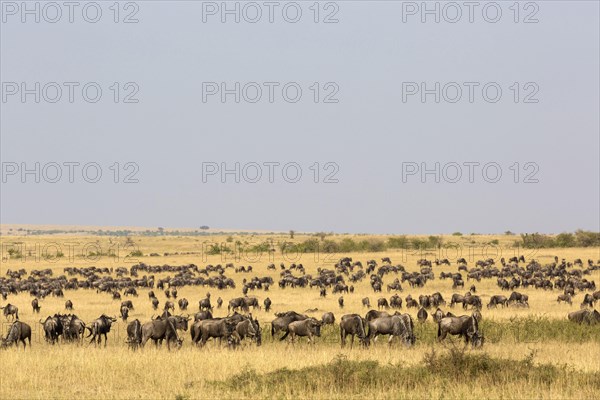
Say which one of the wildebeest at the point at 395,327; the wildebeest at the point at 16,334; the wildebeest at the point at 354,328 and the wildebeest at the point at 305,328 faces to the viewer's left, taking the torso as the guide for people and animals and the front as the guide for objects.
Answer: the wildebeest at the point at 16,334

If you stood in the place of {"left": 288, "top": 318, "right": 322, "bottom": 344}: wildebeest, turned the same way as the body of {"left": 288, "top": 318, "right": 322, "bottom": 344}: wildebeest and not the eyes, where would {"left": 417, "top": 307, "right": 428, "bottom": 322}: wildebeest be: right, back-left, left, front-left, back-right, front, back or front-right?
front-left

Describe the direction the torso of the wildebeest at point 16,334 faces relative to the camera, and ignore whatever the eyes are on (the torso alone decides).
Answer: to the viewer's left

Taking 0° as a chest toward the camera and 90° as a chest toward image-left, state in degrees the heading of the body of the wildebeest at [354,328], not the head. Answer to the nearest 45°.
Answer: approximately 315°

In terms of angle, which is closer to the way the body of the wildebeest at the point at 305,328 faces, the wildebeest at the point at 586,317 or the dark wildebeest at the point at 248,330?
the wildebeest

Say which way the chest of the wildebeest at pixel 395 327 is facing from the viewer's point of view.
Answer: to the viewer's right

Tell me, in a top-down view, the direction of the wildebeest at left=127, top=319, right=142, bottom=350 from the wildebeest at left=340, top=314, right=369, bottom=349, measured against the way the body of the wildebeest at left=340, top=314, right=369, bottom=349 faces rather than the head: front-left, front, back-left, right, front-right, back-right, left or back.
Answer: back-right

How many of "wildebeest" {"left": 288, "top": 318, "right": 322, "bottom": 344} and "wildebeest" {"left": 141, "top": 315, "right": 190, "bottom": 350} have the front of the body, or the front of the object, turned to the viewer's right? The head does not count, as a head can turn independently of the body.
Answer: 2

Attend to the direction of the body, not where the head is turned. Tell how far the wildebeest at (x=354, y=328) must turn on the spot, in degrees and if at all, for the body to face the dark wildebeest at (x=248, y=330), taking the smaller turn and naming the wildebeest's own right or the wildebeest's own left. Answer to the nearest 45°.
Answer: approximately 135° to the wildebeest's own right

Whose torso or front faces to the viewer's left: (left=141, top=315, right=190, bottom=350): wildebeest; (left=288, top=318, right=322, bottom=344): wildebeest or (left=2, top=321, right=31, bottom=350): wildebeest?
(left=2, top=321, right=31, bottom=350): wildebeest

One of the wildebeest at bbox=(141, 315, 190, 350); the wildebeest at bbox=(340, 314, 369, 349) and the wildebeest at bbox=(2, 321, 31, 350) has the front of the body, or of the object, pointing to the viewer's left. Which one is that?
the wildebeest at bbox=(2, 321, 31, 350)

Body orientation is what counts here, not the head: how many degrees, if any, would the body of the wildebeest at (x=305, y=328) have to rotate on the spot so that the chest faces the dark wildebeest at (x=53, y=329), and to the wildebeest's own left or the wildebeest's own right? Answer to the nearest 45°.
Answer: approximately 180°

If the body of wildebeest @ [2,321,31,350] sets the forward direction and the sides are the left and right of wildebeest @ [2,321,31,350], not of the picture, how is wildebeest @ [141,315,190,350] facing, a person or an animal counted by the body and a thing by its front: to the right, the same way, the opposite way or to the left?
the opposite way

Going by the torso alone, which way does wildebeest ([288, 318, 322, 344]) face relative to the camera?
to the viewer's right
